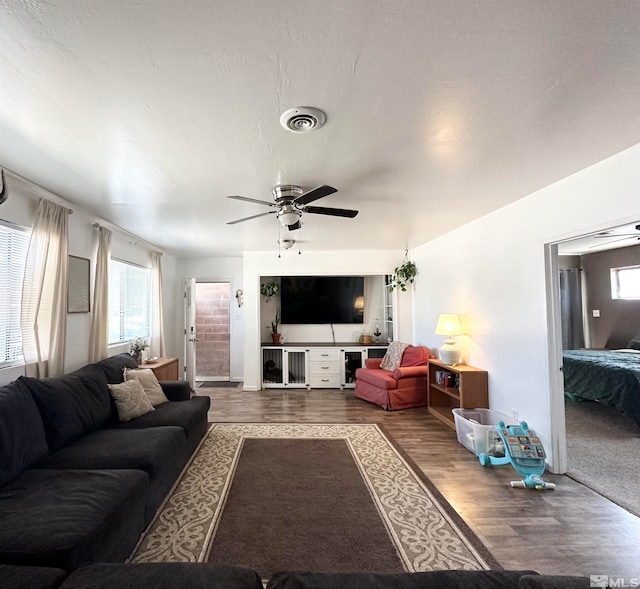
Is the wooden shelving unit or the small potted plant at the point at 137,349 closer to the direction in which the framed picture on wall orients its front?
the wooden shelving unit

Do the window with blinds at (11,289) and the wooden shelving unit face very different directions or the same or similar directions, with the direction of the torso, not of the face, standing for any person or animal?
very different directions

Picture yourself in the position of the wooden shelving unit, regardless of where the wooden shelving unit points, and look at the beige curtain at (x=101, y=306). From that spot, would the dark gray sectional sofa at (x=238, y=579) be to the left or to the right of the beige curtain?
left

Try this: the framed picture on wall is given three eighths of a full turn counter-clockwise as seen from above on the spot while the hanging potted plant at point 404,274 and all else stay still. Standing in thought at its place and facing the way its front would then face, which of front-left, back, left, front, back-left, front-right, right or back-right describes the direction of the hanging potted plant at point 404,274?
right

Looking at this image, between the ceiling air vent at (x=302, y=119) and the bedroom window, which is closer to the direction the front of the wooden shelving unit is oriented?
the ceiling air vent

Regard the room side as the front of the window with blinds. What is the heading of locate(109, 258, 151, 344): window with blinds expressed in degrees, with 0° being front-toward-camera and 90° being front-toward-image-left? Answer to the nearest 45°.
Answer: approximately 315°

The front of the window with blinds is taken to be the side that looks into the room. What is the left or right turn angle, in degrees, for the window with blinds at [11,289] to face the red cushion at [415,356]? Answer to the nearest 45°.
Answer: approximately 45° to its left

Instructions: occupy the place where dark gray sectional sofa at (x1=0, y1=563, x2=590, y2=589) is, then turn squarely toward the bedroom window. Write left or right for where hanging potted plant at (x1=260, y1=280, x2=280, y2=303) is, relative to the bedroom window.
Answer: left

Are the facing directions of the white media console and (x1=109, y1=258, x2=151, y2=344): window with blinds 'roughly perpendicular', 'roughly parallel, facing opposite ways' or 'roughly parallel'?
roughly perpendicular

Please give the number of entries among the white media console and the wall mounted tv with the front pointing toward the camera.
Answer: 2

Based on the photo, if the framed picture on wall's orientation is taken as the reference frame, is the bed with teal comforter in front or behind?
in front

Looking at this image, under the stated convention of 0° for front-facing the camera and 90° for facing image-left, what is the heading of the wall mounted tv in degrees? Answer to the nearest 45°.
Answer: approximately 0°

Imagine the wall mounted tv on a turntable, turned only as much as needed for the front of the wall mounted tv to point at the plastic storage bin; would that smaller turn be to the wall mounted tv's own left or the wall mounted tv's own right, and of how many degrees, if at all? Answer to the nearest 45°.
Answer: approximately 45° to the wall mounted tv's own left
